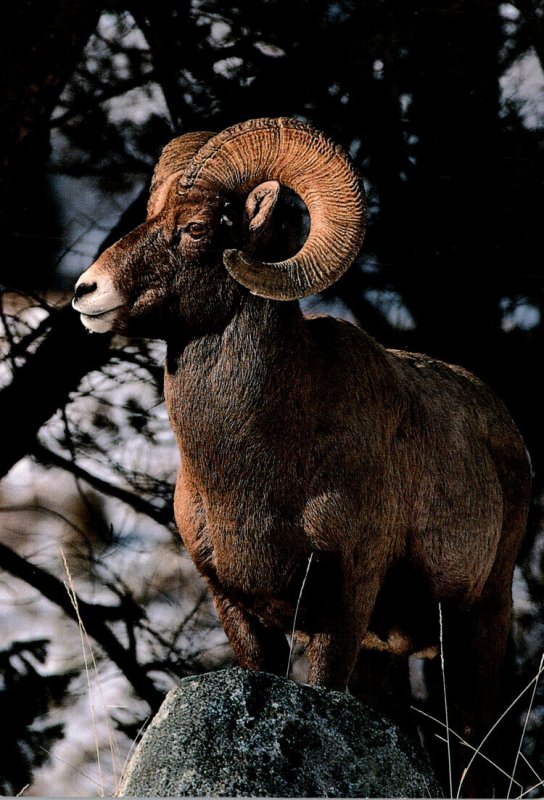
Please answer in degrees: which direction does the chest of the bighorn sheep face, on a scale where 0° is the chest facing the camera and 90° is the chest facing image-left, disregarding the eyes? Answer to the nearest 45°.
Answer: approximately 45°

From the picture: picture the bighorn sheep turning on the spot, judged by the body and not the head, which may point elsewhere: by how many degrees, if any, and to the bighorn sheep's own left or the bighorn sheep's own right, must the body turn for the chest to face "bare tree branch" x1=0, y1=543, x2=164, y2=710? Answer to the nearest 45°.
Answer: approximately 90° to the bighorn sheep's own right

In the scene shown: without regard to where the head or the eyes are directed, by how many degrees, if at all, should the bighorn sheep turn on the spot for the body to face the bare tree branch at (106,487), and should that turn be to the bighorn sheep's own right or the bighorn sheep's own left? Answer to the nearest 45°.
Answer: approximately 90° to the bighorn sheep's own right
